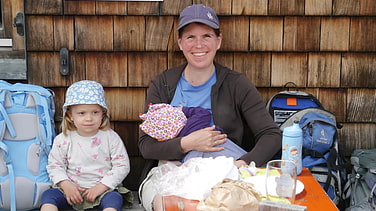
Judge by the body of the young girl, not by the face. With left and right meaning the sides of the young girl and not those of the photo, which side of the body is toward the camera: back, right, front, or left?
front

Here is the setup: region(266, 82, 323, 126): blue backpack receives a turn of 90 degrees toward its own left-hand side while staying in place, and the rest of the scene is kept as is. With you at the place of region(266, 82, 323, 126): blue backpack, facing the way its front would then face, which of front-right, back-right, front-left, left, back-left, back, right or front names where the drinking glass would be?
right

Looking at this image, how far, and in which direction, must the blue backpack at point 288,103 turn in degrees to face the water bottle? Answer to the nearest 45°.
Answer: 0° — it already faces it

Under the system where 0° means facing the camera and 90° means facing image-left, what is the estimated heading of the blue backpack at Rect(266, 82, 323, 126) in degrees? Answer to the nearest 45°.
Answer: approximately 0°

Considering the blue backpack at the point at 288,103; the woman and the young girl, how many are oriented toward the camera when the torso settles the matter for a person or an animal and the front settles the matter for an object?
3

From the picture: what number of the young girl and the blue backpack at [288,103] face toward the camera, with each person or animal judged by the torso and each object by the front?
2

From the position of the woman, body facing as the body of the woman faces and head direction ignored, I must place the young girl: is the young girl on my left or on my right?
on my right

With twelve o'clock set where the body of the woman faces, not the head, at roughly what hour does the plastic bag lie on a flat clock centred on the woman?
The plastic bag is roughly at 12 o'clock from the woman.

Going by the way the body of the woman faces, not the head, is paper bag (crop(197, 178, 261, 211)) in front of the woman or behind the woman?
in front

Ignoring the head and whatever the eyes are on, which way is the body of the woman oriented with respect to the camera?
toward the camera

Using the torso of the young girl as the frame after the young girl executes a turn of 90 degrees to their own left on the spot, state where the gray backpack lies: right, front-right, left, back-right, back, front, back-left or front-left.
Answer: front
